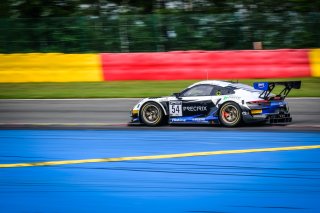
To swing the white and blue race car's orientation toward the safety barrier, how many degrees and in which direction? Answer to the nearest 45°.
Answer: approximately 45° to its right

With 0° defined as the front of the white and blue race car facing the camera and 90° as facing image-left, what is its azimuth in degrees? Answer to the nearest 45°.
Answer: approximately 135°
